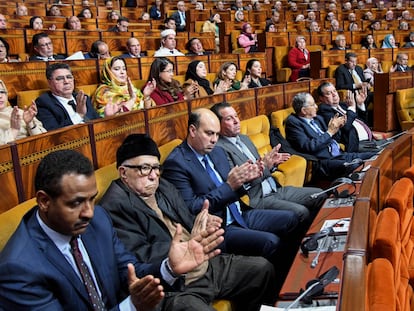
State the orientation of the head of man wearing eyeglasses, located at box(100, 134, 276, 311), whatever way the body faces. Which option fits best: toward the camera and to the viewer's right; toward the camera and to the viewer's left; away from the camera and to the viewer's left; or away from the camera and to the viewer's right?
toward the camera and to the viewer's right

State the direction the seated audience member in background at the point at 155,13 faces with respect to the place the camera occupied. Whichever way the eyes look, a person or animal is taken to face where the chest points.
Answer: facing the viewer and to the right of the viewer

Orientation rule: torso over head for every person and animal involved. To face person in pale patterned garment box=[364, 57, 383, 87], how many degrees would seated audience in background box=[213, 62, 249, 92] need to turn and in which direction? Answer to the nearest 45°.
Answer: approximately 90° to their left

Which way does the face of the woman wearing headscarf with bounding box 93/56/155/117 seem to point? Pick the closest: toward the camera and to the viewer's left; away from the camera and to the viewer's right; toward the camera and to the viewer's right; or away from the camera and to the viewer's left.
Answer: toward the camera and to the viewer's right

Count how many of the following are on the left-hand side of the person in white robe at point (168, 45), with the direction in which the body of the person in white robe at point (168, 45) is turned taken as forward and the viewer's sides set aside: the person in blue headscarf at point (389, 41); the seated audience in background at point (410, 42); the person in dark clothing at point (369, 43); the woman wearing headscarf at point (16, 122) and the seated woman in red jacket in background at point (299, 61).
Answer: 4

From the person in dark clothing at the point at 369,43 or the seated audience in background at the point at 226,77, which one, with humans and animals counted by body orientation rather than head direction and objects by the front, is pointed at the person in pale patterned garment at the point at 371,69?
the person in dark clothing at the point at 369,43

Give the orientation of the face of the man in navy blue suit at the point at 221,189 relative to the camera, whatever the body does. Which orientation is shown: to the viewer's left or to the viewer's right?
to the viewer's right

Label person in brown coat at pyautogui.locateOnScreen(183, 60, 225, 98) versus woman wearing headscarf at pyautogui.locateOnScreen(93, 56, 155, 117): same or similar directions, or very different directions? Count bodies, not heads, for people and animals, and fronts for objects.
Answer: same or similar directions

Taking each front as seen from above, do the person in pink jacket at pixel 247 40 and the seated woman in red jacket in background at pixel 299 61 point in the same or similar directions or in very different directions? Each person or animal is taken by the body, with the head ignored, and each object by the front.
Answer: same or similar directions

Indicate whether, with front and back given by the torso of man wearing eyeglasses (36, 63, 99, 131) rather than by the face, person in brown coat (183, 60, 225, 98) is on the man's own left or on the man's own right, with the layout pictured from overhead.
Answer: on the man's own left

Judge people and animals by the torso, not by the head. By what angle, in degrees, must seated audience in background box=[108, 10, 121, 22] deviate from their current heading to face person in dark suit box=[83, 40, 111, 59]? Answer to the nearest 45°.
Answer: approximately 45° to their right

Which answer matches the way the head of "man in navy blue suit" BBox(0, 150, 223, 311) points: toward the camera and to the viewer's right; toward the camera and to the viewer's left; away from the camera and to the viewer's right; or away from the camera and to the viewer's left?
toward the camera and to the viewer's right

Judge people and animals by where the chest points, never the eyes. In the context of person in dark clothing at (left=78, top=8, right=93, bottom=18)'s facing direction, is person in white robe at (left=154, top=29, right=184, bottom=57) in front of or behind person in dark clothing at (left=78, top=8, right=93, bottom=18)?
in front

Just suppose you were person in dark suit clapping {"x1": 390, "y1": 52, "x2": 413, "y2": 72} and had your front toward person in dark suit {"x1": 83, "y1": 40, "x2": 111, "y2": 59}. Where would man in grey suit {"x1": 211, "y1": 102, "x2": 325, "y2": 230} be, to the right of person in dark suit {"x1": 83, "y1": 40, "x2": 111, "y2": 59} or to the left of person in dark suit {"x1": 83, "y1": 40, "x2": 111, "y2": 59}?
left

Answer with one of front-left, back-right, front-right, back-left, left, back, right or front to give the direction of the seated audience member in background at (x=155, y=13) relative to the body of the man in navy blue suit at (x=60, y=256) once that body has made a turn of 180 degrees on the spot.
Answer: front-right

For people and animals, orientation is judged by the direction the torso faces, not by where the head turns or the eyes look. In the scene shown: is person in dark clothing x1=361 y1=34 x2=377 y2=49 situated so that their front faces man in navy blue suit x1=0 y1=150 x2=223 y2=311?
yes
